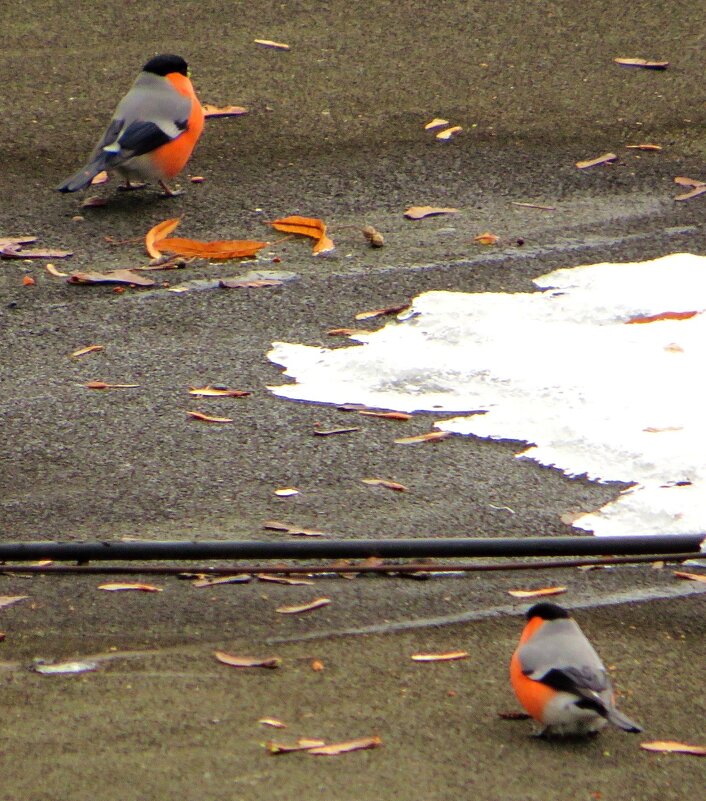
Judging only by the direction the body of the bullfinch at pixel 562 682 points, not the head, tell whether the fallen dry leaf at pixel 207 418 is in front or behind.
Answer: in front

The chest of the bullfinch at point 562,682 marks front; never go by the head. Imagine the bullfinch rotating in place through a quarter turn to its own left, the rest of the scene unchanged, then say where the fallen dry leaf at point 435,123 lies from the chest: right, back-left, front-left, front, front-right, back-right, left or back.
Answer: back-right

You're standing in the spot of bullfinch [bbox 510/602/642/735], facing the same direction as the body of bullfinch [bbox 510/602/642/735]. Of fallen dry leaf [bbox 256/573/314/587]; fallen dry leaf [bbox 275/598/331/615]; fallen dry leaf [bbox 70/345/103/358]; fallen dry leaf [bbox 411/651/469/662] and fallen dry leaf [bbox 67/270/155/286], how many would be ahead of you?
5

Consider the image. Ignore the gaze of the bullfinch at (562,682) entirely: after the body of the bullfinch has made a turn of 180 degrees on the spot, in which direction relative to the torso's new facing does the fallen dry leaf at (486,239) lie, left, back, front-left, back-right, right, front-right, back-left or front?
back-left

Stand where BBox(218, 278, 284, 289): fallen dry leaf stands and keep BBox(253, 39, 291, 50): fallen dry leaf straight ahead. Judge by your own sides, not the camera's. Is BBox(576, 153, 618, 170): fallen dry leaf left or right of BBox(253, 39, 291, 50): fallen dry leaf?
right

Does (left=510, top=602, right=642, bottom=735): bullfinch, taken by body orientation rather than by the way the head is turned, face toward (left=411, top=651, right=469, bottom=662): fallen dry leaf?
yes

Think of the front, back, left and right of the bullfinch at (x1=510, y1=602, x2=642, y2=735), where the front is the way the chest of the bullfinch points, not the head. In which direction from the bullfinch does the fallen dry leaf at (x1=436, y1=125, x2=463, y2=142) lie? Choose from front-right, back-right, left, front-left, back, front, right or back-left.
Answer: front-right

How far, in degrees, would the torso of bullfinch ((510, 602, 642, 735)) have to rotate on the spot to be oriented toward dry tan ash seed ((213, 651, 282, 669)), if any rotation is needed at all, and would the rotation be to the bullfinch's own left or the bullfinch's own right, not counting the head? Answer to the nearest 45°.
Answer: approximately 45° to the bullfinch's own left

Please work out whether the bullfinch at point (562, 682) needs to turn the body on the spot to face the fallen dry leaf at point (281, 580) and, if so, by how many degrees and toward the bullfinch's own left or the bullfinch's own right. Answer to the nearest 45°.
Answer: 0° — it already faces it

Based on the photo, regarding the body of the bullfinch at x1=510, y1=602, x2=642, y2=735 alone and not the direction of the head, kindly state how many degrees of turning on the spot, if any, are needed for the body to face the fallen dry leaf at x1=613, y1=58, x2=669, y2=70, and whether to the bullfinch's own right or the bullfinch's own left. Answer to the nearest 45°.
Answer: approximately 45° to the bullfinch's own right

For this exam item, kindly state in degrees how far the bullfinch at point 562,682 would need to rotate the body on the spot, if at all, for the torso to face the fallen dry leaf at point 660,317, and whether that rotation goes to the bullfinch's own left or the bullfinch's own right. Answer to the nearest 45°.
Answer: approximately 45° to the bullfinch's own right

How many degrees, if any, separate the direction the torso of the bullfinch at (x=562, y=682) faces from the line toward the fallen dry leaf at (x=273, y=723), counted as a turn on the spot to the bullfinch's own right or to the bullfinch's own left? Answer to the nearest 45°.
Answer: approximately 45° to the bullfinch's own left

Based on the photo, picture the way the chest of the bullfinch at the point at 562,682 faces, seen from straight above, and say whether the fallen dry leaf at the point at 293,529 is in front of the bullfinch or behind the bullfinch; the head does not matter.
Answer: in front

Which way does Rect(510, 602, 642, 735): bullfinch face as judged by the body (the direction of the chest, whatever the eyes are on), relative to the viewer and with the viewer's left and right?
facing away from the viewer and to the left of the viewer
